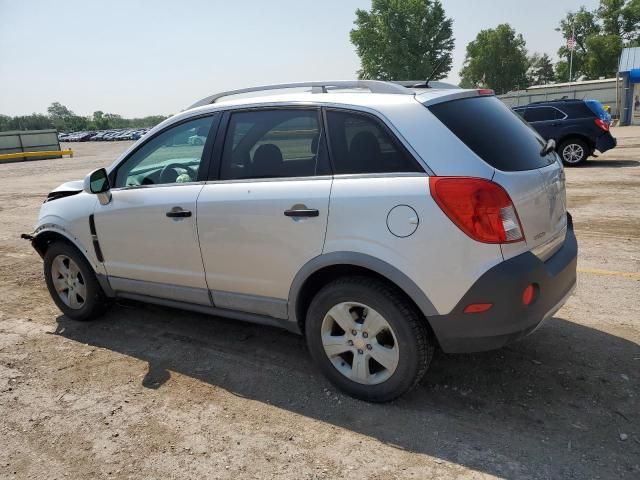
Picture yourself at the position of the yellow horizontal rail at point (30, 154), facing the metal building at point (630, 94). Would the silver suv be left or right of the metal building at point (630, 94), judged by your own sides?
right

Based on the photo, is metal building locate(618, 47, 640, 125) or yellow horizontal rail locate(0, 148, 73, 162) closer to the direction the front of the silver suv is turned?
the yellow horizontal rail

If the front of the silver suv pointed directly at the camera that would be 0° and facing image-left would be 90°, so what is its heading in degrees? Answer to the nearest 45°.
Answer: approximately 135°

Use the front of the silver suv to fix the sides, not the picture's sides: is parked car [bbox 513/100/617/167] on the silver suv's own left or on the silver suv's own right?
on the silver suv's own right

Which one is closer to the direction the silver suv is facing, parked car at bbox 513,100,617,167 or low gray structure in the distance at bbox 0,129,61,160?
the low gray structure in the distance

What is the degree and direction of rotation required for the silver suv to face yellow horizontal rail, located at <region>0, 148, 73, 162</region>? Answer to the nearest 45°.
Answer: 0° — it already faces it
